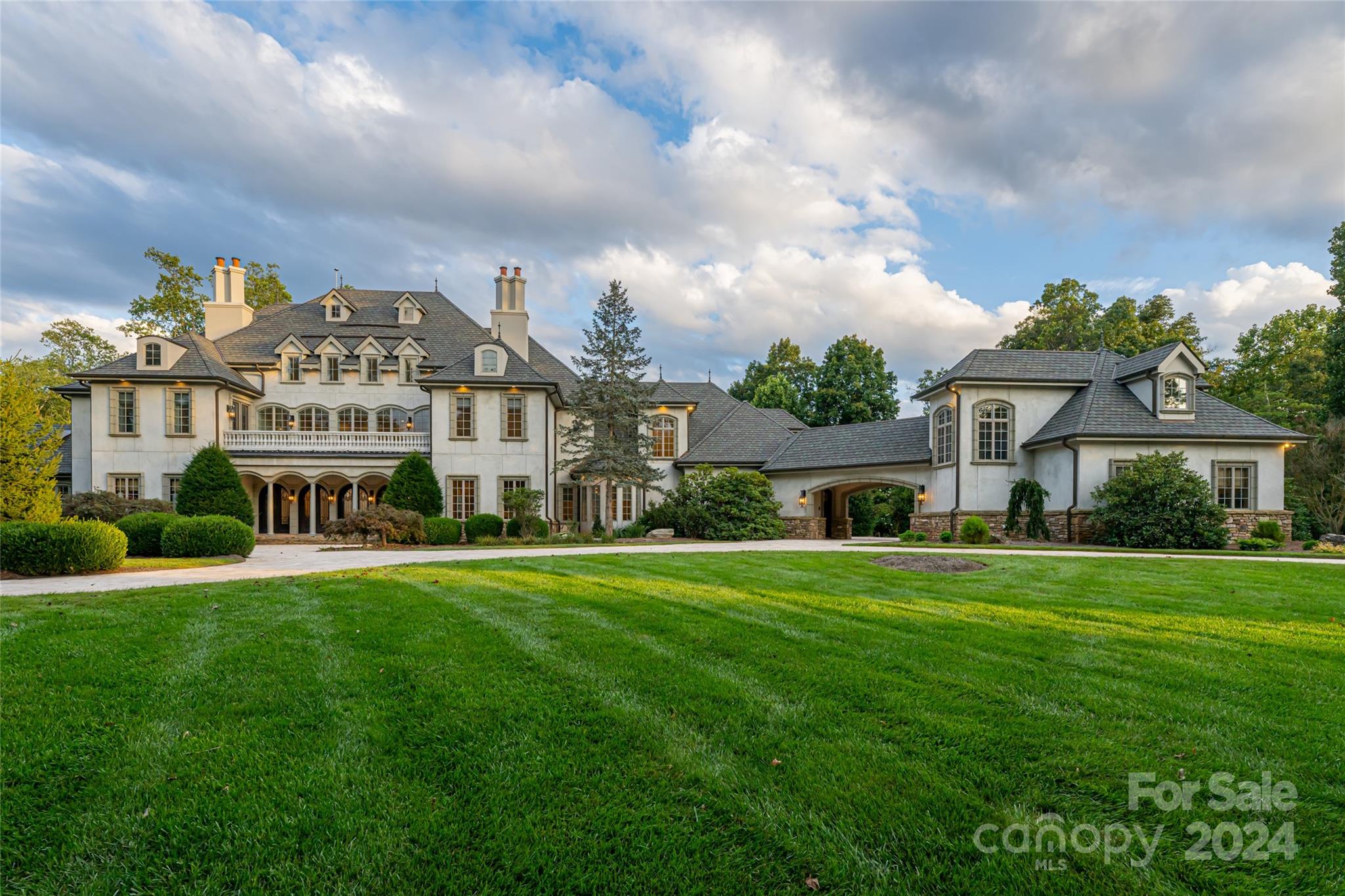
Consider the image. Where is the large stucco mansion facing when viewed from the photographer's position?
facing the viewer

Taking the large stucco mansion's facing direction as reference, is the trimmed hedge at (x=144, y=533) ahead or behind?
ahead

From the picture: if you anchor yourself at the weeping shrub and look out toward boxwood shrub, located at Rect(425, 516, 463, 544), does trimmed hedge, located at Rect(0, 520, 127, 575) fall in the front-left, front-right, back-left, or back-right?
front-left

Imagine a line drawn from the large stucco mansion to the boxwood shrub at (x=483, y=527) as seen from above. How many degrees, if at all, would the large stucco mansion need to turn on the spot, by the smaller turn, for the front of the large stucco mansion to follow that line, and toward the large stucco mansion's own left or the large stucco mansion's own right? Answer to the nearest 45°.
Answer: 0° — it already faces it

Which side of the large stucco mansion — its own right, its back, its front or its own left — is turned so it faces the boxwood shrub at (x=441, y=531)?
front
